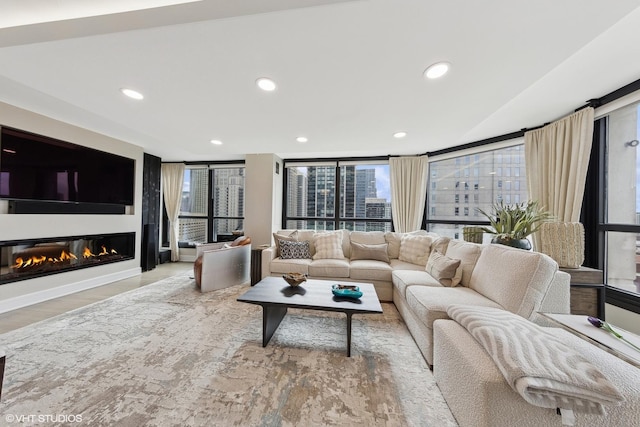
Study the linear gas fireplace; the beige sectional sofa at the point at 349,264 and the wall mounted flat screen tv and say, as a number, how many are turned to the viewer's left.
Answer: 0

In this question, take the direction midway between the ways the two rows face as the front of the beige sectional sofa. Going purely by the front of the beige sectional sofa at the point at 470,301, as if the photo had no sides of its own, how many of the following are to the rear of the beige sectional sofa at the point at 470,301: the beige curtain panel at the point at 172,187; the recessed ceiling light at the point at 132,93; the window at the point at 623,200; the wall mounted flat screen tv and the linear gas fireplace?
1

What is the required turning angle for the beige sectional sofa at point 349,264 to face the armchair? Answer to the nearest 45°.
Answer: approximately 90° to its right

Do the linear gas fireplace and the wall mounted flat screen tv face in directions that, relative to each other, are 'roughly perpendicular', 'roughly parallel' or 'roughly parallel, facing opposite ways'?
roughly parallel

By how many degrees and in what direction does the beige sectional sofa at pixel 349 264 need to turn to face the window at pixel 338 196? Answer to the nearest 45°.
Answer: approximately 180°

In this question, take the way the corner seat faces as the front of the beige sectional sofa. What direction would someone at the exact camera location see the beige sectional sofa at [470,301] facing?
facing the viewer and to the left of the viewer

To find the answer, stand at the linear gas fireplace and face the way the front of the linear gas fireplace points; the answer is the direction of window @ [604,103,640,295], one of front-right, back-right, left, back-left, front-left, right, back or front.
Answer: front

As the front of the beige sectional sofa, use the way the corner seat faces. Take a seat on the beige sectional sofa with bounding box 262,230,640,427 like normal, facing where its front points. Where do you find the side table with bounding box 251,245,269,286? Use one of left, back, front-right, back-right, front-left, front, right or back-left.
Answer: front-right

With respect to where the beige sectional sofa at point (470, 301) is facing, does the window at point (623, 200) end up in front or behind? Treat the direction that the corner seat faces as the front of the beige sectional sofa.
behind

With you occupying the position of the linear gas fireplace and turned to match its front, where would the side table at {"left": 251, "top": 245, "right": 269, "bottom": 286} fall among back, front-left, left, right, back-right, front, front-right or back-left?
front

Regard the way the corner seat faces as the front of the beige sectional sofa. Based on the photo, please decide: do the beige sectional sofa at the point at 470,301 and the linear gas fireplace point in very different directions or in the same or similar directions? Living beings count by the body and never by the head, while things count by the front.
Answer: very different directions

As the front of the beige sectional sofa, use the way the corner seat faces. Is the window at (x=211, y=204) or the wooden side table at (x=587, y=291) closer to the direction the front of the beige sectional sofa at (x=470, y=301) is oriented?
the window

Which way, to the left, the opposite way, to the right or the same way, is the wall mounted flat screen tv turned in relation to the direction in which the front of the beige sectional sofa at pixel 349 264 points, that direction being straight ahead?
to the left

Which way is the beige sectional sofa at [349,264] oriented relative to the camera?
toward the camera

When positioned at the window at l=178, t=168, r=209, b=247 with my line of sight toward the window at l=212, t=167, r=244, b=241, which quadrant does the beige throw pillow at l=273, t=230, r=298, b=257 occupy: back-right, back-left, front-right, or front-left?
front-right

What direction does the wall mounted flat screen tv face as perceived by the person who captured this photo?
facing the viewer and to the right of the viewer
